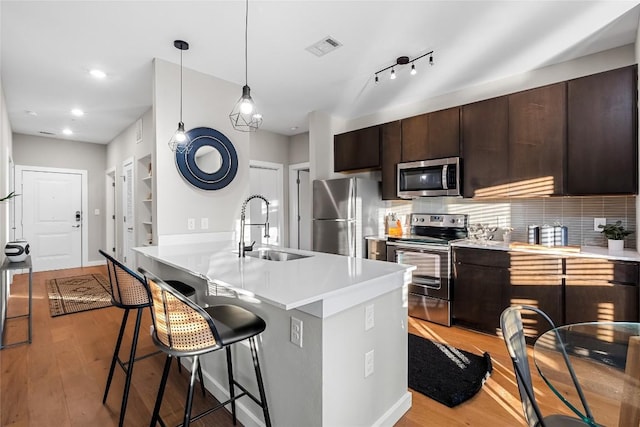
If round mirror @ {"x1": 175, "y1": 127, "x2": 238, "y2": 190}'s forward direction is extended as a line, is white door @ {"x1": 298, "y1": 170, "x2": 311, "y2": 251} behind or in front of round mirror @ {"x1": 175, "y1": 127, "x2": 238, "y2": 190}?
behind

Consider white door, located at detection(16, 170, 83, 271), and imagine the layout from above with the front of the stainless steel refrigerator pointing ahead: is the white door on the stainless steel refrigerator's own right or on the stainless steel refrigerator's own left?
on the stainless steel refrigerator's own right

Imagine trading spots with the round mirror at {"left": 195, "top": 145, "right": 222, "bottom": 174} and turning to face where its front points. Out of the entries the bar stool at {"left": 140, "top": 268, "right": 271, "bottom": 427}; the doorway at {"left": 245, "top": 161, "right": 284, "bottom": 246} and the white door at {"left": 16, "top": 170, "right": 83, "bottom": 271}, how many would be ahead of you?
1

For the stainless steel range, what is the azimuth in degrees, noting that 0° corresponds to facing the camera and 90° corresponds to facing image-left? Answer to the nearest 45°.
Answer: approximately 45°

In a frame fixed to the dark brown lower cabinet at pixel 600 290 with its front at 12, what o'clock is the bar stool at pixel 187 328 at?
The bar stool is roughly at 1 o'clock from the dark brown lower cabinet.

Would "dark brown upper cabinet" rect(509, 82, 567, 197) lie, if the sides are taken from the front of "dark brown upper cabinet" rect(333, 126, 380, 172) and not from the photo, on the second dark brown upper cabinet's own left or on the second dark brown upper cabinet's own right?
on the second dark brown upper cabinet's own left

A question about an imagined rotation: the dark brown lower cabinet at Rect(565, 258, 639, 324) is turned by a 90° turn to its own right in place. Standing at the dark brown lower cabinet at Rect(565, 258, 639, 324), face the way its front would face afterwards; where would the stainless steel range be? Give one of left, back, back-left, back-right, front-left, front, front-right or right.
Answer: front

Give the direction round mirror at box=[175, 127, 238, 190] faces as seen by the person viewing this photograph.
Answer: facing the viewer

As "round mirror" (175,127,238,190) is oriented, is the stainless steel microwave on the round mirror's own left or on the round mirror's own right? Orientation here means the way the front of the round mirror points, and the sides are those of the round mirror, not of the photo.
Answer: on the round mirror's own left

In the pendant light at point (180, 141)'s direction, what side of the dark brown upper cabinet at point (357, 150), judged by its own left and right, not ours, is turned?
front
